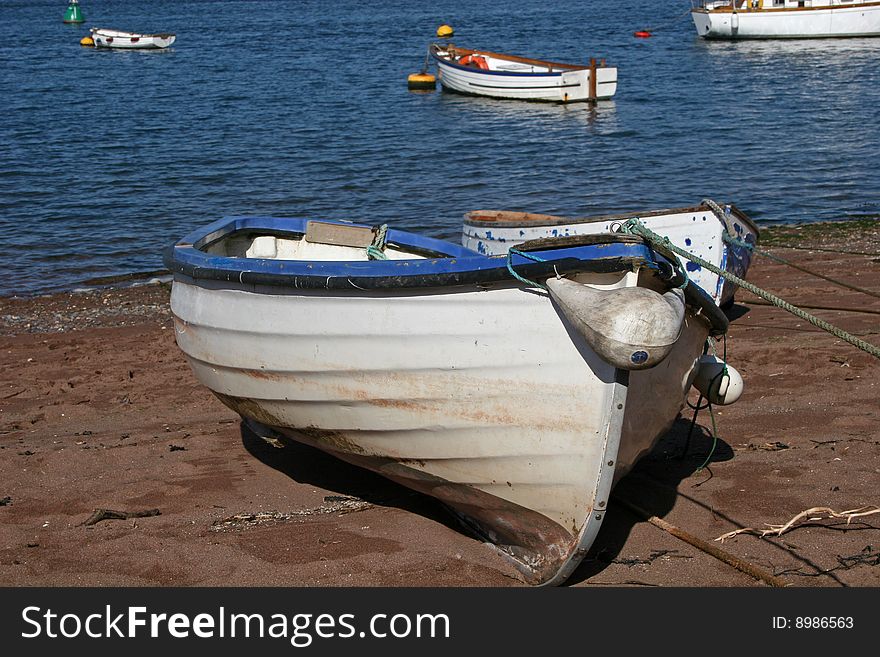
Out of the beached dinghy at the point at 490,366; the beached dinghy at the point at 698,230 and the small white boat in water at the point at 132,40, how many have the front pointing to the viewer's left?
1

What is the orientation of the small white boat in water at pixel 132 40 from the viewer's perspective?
to the viewer's left

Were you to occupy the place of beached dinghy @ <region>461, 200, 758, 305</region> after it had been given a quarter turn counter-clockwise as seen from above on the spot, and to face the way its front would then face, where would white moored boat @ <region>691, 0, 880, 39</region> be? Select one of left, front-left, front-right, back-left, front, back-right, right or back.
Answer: front-left

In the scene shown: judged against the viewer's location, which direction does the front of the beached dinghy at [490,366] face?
facing the viewer and to the right of the viewer

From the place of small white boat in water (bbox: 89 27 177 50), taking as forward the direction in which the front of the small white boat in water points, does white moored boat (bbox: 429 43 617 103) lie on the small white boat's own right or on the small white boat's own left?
on the small white boat's own left

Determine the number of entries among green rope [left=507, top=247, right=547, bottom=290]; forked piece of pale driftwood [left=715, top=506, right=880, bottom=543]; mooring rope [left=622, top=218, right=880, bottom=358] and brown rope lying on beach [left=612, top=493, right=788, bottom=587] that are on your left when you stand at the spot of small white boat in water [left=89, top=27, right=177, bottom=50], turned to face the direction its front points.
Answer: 4

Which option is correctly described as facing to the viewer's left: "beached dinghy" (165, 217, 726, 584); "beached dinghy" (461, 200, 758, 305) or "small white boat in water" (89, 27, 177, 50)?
the small white boat in water

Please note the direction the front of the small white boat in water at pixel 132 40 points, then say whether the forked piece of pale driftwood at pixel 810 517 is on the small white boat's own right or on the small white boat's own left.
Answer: on the small white boat's own left

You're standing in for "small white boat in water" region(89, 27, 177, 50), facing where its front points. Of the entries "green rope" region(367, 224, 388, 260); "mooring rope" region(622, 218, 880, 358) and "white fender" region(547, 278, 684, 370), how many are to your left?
3

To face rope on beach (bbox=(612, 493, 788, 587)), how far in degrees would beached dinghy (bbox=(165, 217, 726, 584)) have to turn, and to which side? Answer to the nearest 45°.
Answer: approximately 45° to its left

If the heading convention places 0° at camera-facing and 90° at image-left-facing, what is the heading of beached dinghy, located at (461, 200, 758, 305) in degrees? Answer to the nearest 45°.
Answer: approximately 315°

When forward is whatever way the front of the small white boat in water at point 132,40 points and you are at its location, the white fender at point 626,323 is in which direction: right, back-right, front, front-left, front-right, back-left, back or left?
left

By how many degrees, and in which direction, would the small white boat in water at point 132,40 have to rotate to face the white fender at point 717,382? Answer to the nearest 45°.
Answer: approximately 90° to its left

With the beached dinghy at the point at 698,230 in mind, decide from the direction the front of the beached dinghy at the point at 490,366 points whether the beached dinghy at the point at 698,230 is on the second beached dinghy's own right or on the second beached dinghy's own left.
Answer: on the second beached dinghy's own left
